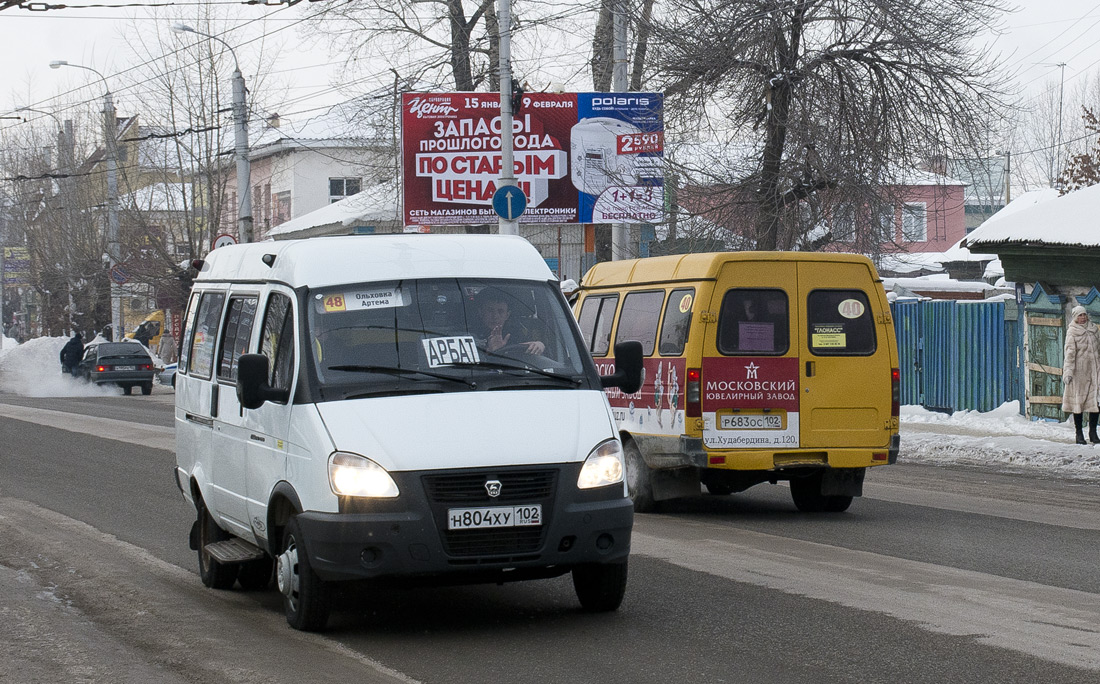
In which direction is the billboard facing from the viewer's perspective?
toward the camera

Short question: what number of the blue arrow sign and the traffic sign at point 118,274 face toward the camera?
2

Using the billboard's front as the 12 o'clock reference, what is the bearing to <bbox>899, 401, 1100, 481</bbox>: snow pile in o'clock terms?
The snow pile is roughly at 11 o'clock from the billboard.

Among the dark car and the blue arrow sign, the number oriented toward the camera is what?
1

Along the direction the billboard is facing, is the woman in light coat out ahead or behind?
ahead

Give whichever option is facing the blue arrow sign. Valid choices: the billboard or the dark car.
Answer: the billboard

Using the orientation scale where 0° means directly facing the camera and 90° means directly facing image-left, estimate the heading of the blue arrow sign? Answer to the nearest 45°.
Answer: approximately 0°

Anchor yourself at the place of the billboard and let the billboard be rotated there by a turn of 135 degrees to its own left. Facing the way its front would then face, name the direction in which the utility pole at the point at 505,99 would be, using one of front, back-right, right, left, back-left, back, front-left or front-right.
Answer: back-right
